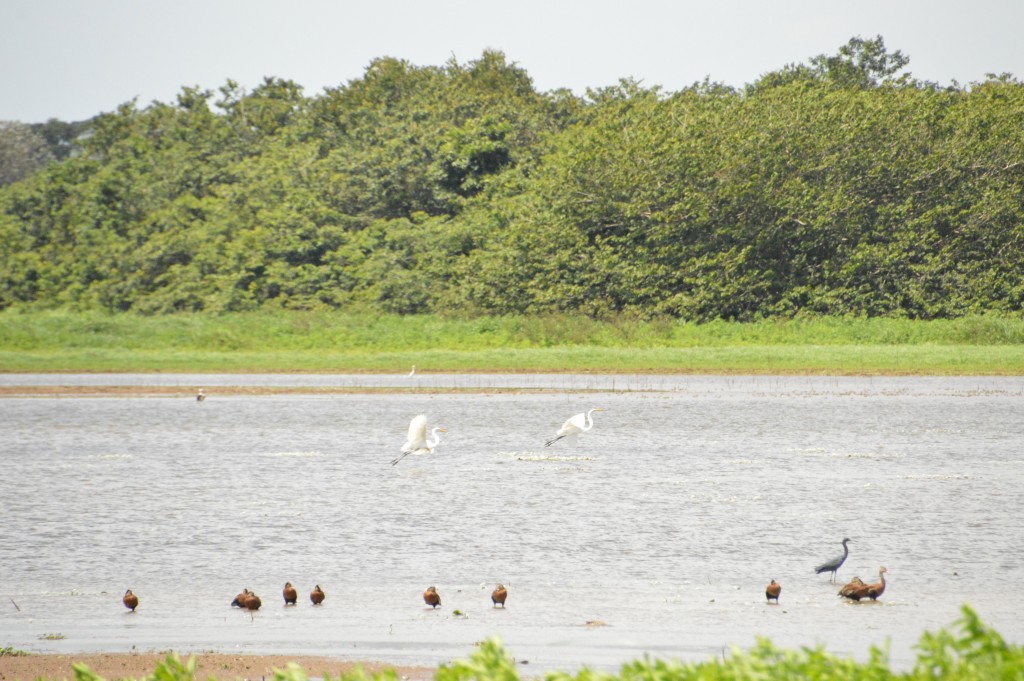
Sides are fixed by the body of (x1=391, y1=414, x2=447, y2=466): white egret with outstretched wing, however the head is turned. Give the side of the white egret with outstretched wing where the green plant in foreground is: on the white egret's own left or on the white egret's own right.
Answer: on the white egret's own right

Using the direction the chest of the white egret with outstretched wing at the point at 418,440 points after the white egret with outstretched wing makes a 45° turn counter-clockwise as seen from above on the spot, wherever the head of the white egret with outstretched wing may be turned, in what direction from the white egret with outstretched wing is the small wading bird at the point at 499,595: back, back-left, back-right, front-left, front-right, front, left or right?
back-right

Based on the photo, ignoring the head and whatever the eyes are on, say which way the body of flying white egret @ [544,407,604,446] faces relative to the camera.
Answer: to the viewer's right

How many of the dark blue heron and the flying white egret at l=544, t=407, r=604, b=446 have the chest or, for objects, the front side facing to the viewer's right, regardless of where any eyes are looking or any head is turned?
2

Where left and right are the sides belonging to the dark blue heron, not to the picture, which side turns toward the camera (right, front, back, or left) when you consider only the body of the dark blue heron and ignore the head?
right

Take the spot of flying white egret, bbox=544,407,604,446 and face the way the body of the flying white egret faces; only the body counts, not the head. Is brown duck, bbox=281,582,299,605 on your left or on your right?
on your right

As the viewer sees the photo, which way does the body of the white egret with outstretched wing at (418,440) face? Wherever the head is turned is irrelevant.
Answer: to the viewer's right

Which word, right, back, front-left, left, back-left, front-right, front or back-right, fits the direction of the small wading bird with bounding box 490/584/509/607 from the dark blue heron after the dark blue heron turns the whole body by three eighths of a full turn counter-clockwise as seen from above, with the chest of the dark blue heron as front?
left
